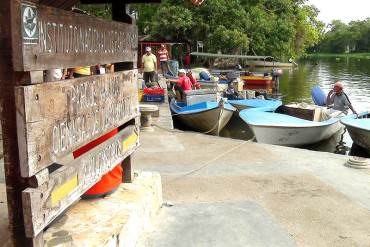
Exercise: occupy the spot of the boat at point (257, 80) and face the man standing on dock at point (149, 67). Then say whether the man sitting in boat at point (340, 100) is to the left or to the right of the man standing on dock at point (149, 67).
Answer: left

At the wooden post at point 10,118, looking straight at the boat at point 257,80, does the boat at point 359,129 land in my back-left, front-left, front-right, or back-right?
front-right

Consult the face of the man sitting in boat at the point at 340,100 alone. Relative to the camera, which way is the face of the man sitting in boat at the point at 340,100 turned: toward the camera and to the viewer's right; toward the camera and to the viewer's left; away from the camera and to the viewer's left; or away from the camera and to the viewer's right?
toward the camera and to the viewer's left

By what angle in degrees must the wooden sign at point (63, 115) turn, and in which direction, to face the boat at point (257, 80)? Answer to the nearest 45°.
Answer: approximately 90° to its left

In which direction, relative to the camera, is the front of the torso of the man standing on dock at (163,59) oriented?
toward the camera

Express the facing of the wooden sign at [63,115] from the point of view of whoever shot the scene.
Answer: facing the viewer and to the right of the viewer

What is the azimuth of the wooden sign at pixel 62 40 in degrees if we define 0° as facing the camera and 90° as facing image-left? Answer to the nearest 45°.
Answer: approximately 315°

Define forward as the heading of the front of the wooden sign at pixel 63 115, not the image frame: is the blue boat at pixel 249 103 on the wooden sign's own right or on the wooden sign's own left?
on the wooden sign's own left

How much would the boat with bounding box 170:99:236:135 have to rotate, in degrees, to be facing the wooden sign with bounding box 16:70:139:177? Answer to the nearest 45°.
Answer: approximately 45° to its right

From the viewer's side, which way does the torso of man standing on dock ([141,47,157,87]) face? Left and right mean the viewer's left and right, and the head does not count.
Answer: facing the viewer

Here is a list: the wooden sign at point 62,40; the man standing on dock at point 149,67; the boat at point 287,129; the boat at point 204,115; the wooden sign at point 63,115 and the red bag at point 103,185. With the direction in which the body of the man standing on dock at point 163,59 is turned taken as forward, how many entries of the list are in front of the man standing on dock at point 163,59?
6

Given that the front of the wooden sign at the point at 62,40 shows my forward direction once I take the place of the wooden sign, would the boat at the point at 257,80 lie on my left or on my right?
on my left

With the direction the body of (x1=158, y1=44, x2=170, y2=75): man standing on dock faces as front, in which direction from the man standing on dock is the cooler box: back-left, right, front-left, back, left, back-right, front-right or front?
front
